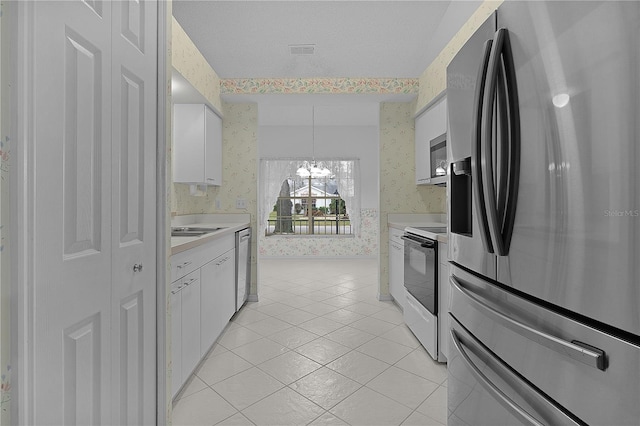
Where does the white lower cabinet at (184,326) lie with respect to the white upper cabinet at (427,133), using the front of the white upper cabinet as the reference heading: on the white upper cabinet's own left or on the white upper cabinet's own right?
on the white upper cabinet's own left

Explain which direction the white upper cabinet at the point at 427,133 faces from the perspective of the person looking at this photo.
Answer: facing to the left of the viewer

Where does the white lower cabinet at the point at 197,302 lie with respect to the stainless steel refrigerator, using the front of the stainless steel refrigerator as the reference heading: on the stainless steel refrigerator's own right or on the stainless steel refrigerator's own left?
on the stainless steel refrigerator's own right

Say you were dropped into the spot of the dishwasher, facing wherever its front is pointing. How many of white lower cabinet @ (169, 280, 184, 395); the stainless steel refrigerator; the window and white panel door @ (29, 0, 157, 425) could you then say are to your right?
3

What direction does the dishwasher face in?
to the viewer's right

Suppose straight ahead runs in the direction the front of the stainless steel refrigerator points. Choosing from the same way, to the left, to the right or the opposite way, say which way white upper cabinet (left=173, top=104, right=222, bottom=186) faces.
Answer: the opposite way

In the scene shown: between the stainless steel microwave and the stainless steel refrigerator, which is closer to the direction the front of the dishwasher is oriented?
the stainless steel microwave

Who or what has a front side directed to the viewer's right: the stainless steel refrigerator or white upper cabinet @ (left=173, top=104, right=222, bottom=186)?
the white upper cabinet

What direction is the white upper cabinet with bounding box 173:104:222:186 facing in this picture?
to the viewer's right
